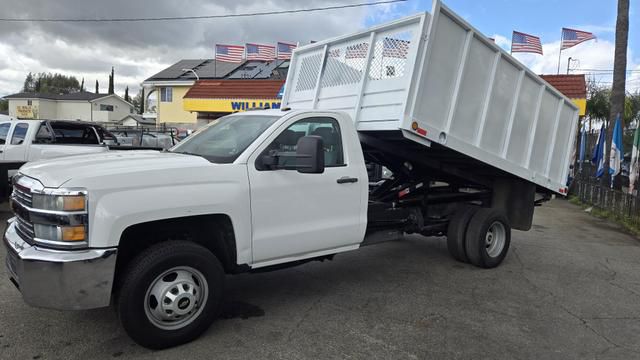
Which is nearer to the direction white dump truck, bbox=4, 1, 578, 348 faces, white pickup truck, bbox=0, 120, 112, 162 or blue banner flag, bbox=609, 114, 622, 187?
the white pickup truck

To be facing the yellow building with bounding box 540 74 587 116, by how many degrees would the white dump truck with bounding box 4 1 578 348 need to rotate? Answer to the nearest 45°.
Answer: approximately 180°

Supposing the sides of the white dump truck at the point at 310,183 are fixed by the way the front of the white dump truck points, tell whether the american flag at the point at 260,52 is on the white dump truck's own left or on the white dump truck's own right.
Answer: on the white dump truck's own right

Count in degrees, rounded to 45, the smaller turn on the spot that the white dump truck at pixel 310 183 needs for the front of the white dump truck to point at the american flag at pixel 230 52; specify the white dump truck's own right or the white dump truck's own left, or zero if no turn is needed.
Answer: approximately 135° to the white dump truck's own right

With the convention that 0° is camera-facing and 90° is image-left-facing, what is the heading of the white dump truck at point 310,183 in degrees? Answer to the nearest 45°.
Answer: approximately 45°

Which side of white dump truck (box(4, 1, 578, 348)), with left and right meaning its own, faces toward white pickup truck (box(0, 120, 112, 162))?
right

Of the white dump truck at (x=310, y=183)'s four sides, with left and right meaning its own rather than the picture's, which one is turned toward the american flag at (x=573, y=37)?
back

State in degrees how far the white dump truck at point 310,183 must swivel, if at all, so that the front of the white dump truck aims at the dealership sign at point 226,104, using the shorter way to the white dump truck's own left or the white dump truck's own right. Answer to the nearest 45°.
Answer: approximately 135° to the white dump truck's own right

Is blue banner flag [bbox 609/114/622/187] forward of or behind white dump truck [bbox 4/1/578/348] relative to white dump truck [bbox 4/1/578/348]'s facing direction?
behind
